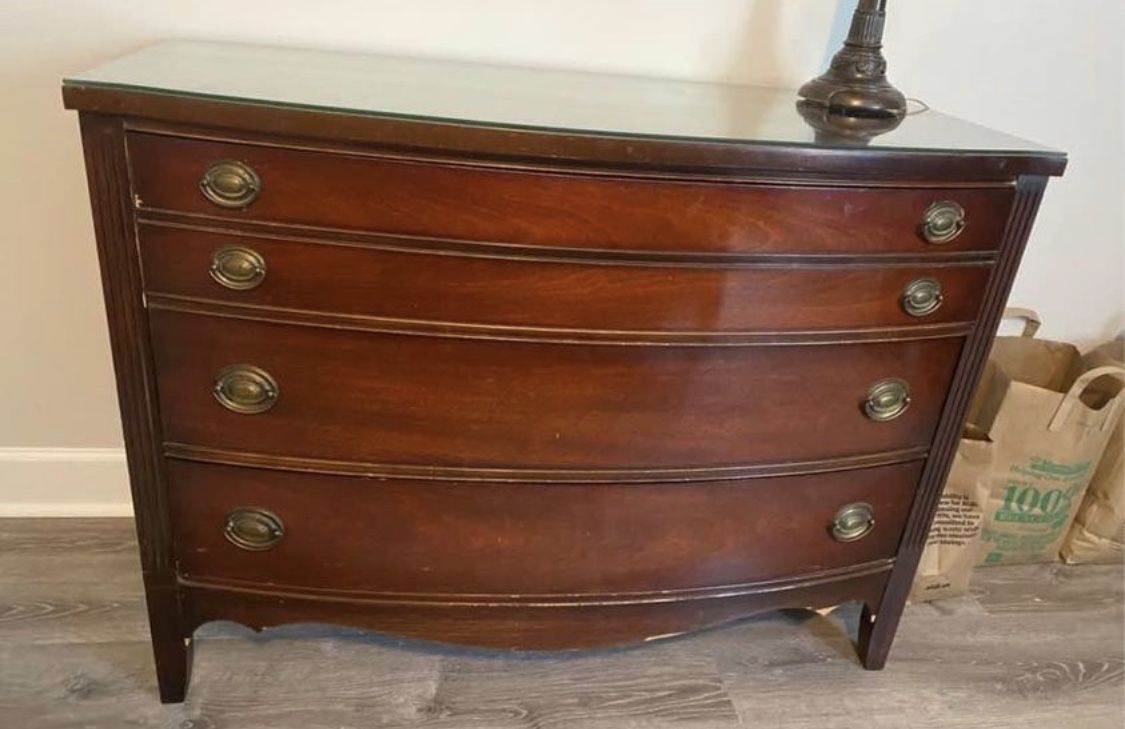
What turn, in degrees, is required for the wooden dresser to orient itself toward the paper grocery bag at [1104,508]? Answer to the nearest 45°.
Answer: approximately 135° to its left

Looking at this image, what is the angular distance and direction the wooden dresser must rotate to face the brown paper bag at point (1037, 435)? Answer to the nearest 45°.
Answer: approximately 135° to its left

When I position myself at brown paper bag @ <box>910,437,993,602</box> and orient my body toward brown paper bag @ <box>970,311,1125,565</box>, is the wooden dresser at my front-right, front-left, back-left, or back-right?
back-left

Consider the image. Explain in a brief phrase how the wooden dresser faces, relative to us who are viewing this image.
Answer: facing the viewer

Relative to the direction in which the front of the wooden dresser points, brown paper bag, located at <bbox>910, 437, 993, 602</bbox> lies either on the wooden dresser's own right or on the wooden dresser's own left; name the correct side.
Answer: on the wooden dresser's own left

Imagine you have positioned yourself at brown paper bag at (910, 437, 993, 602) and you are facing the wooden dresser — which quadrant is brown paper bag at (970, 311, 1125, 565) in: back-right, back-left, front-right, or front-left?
back-right
